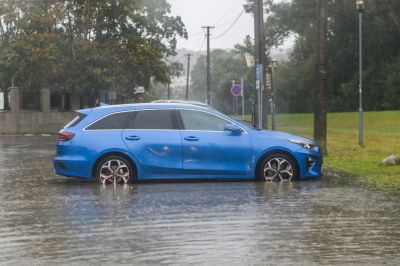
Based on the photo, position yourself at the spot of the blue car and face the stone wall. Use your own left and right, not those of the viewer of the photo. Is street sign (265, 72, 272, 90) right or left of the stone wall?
right

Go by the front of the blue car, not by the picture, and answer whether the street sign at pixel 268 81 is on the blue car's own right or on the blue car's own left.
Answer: on the blue car's own left

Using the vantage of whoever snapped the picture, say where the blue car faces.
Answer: facing to the right of the viewer

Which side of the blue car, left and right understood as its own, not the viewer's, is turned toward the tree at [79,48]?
left

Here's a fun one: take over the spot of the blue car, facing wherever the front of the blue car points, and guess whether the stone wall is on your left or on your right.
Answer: on your left

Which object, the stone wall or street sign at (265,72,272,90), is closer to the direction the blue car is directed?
the street sign

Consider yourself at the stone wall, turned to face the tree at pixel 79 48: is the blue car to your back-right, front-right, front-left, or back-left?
back-right
